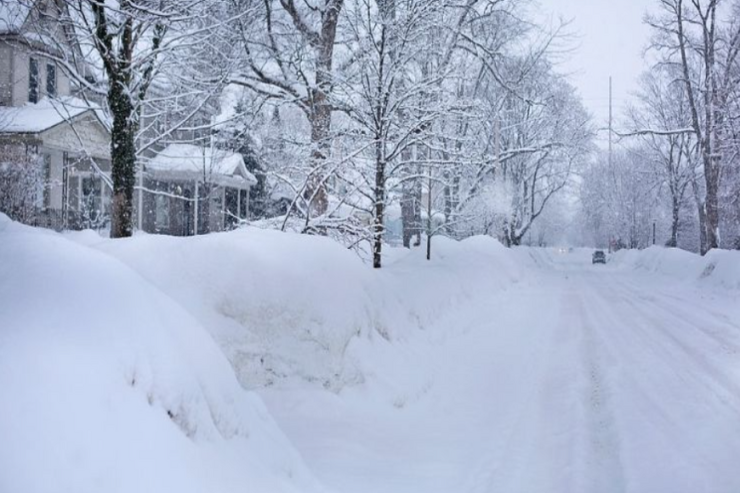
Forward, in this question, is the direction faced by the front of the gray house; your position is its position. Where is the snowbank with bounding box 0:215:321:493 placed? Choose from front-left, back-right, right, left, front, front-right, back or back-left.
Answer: front-right

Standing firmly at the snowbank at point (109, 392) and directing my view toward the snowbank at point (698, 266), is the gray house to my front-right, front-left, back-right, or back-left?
front-left

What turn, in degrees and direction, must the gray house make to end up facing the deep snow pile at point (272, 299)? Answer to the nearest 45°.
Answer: approximately 45° to its right

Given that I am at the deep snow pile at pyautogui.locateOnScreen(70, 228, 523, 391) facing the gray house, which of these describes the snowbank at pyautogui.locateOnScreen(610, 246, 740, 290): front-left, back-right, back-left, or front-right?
front-right

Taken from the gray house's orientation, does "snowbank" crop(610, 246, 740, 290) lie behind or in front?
in front

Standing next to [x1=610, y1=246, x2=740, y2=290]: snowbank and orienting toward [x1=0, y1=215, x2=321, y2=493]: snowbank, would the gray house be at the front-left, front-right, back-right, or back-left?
front-right

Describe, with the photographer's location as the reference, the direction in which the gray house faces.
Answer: facing the viewer and to the right of the viewer

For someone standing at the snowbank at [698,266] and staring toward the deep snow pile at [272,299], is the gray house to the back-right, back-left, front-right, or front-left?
front-right
